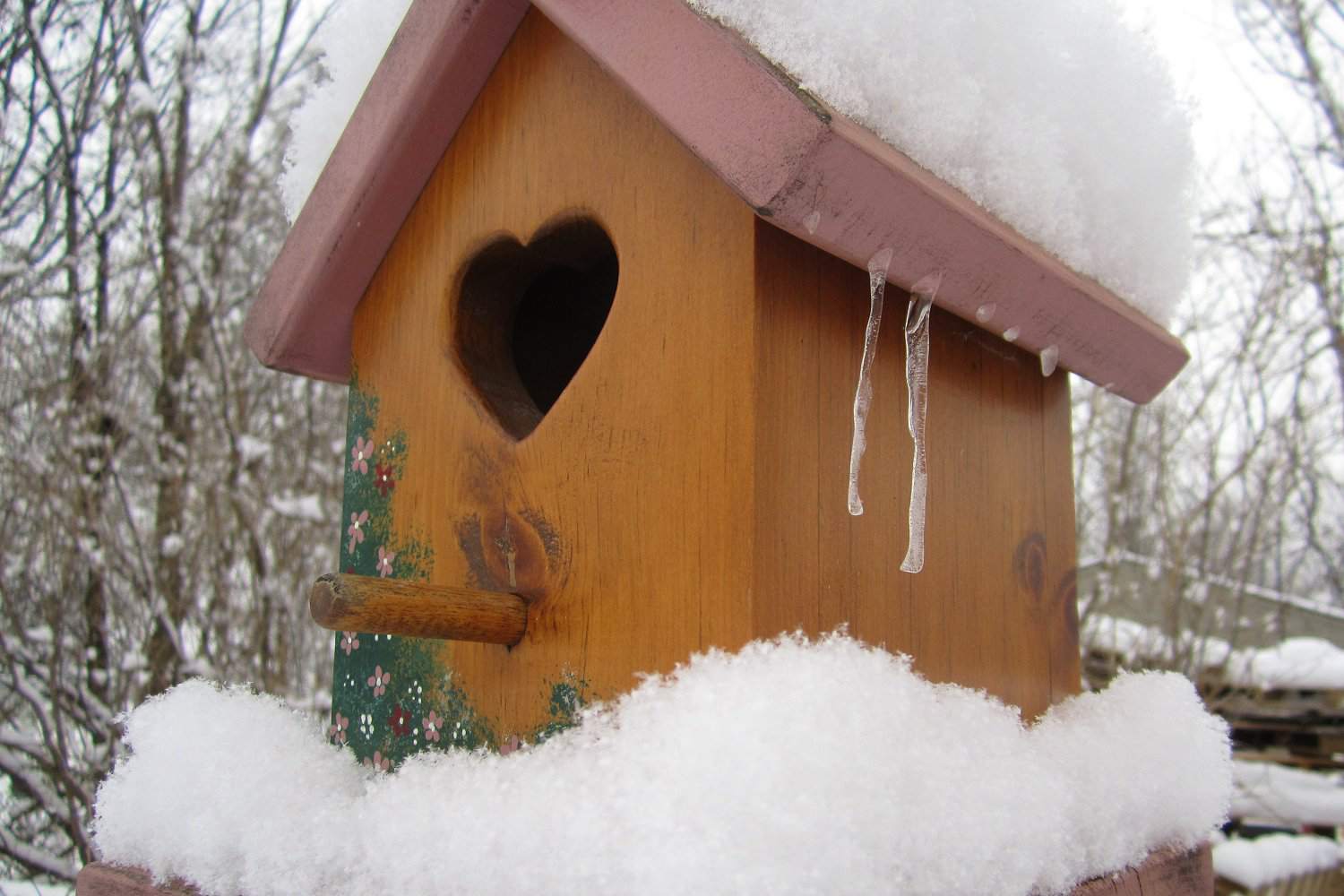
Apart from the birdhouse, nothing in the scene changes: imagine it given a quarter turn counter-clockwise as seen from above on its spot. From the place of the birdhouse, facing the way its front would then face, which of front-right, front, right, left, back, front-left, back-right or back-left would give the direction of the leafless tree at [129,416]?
back

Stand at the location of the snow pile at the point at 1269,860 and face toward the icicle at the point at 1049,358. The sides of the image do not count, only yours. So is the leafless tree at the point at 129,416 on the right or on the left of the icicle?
right

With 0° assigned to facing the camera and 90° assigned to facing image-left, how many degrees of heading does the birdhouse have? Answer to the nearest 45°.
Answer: approximately 45°

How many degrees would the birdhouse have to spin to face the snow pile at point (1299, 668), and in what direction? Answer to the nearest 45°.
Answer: approximately 180°

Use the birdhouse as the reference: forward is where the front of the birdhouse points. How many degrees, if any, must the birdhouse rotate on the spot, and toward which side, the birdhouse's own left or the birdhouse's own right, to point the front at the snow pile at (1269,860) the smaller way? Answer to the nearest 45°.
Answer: approximately 180°
